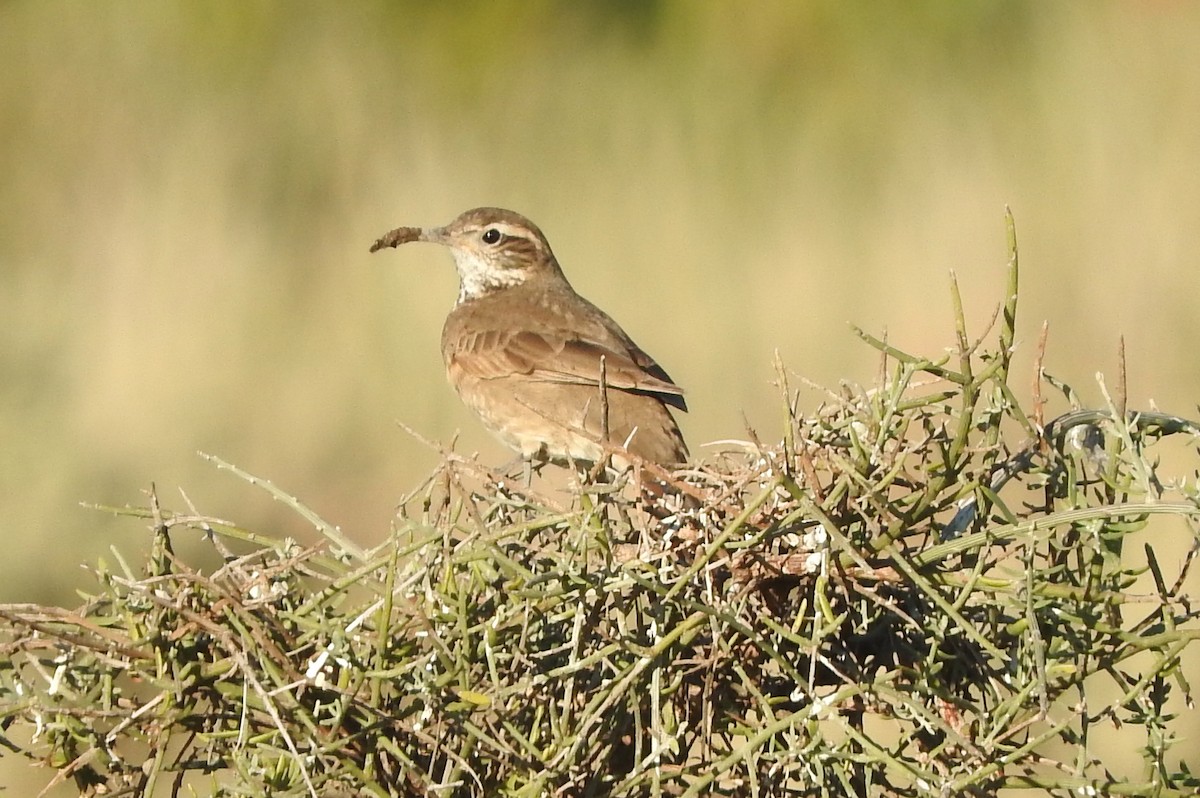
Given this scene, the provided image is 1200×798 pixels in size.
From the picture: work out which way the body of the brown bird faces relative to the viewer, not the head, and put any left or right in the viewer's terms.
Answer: facing to the left of the viewer
